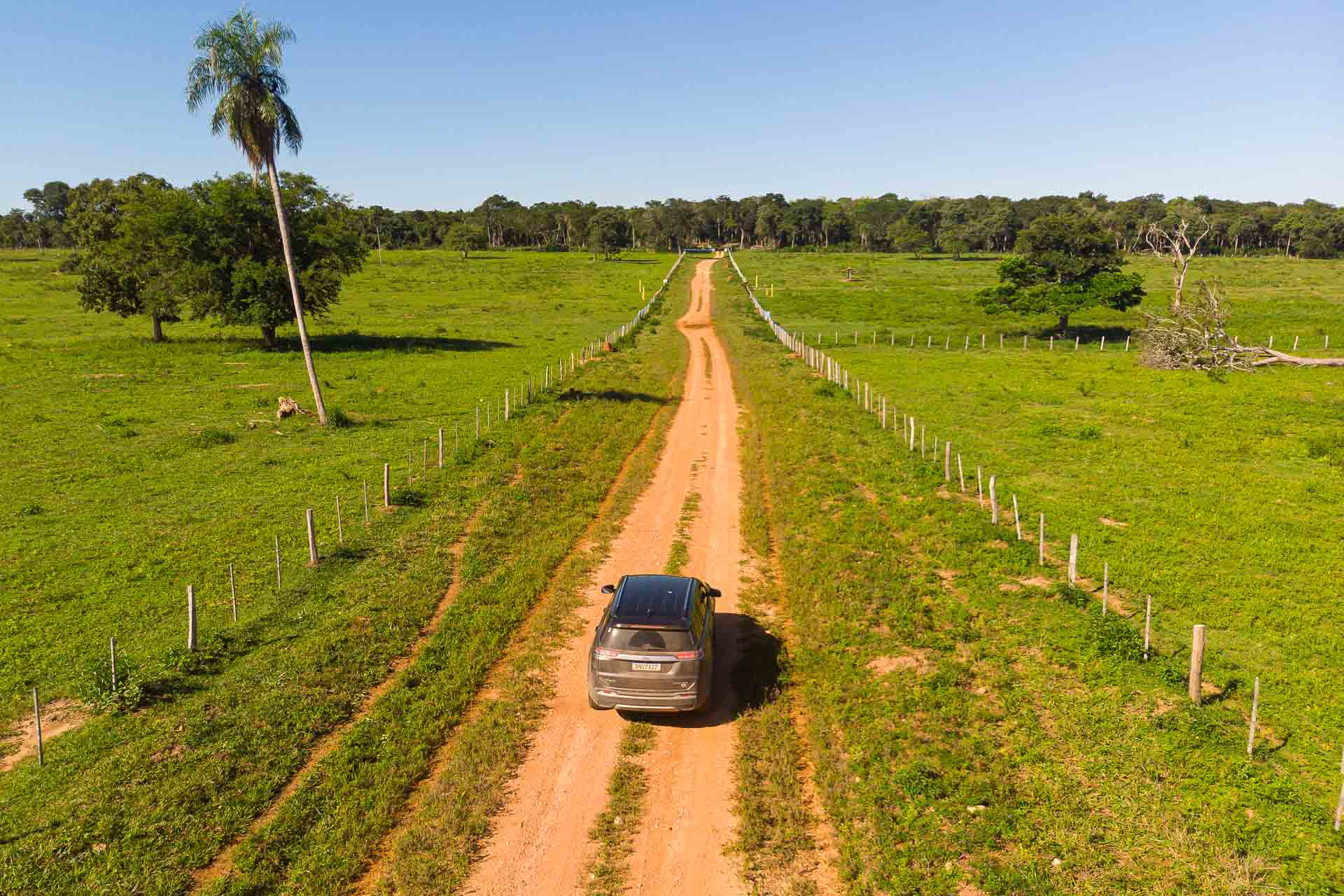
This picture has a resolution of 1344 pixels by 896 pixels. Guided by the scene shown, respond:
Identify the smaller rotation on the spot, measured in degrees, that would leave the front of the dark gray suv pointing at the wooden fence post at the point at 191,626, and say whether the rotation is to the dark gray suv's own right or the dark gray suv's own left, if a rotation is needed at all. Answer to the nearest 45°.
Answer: approximately 90° to the dark gray suv's own left

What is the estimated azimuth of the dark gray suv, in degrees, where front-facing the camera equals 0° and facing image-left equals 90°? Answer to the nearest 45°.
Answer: approximately 180°

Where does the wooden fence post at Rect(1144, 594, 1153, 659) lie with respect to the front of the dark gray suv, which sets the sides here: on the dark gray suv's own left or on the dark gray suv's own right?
on the dark gray suv's own right

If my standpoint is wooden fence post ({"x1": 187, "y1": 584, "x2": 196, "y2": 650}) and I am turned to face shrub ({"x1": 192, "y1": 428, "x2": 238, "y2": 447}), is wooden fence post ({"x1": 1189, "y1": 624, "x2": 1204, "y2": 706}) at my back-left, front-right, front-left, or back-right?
back-right

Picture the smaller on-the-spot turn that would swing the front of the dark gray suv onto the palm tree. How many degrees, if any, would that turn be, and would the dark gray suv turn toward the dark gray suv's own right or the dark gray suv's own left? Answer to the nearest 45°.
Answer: approximately 45° to the dark gray suv's own left

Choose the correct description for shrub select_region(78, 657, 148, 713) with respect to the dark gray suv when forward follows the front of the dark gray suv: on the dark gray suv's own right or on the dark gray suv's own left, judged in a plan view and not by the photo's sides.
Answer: on the dark gray suv's own left

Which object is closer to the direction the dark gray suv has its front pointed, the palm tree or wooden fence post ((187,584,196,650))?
the palm tree

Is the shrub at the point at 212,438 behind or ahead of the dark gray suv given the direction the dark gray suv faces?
ahead

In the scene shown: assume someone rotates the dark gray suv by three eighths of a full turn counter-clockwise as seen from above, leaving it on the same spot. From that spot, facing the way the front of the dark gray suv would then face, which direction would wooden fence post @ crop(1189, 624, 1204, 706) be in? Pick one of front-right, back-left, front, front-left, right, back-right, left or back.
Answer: back-left
